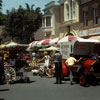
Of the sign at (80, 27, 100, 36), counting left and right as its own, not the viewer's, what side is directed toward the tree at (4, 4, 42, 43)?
right

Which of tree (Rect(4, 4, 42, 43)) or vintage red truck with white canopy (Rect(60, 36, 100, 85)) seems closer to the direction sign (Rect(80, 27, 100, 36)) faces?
the vintage red truck with white canopy

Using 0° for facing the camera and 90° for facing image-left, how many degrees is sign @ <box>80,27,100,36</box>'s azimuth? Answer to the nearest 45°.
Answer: approximately 45°

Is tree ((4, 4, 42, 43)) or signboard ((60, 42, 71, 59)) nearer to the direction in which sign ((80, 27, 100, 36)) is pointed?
the signboard

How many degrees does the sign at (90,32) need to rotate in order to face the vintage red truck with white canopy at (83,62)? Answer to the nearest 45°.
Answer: approximately 45° to its left

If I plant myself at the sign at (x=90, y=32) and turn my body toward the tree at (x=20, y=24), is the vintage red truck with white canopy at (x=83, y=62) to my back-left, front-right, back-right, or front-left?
back-left
